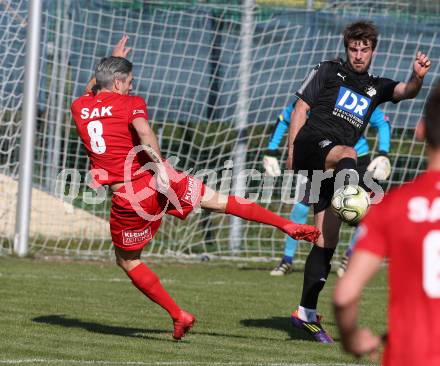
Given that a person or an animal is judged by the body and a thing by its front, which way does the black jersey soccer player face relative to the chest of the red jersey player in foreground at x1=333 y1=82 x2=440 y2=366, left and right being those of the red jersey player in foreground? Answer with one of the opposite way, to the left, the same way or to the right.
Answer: the opposite way

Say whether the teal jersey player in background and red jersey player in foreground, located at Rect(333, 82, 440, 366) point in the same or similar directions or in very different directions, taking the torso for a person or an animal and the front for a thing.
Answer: very different directions

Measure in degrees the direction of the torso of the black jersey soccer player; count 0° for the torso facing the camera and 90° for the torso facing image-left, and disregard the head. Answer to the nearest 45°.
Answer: approximately 0°

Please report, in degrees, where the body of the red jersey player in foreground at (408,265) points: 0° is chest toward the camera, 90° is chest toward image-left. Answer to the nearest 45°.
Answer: approximately 180°

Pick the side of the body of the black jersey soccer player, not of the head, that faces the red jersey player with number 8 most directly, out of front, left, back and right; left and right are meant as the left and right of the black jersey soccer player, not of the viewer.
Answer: right

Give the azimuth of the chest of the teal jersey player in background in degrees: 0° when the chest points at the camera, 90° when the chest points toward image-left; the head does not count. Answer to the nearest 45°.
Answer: approximately 0°

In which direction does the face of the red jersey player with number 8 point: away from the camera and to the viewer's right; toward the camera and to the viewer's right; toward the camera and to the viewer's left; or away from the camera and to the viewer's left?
away from the camera and to the viewer's right
